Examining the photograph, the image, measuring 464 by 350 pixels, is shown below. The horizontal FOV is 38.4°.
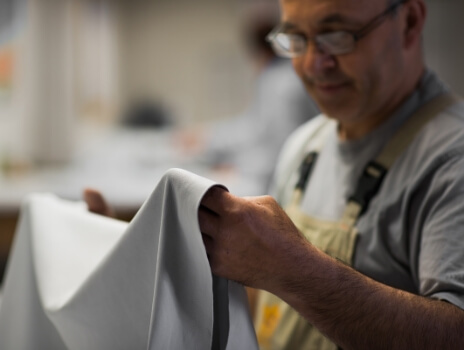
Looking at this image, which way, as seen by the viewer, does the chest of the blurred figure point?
to the viewer's left

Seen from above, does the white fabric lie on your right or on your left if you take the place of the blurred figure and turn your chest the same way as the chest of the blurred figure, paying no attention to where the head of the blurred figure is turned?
on your left

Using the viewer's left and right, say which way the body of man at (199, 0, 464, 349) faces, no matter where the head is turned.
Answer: facing the viewer and to the left of the viewer

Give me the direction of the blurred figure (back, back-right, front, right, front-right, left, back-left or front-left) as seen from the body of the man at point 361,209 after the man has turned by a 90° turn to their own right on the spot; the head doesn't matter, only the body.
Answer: front-right
